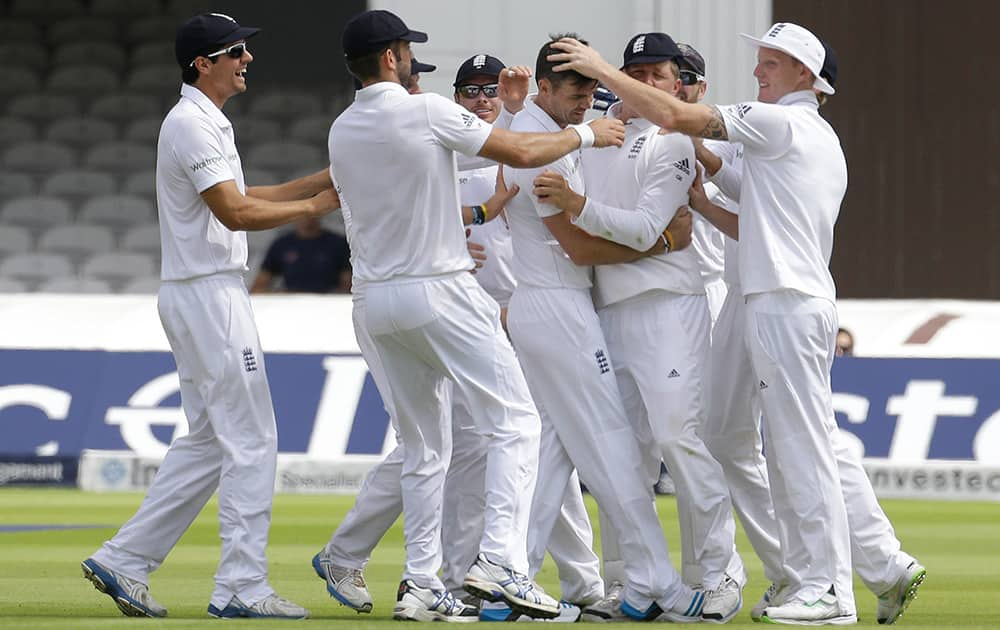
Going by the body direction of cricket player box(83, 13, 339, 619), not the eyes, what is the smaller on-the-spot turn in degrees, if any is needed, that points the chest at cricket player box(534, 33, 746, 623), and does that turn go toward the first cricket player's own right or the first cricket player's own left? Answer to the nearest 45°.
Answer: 0° — they already face them

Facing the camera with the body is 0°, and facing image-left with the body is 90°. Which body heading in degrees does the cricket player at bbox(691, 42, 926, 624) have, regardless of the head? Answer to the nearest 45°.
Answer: approximately 90°

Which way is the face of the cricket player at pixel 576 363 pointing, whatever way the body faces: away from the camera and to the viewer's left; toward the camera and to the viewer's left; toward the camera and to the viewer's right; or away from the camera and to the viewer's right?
toward the camera and to the viewer's right

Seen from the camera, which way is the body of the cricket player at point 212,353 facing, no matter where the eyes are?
to the viewer's right

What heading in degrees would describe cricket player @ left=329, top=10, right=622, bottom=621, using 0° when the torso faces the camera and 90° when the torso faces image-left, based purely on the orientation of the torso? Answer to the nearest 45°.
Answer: approximately 225°

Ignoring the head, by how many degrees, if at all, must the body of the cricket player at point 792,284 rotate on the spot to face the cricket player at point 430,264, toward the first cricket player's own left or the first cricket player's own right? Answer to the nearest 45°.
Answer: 0° — they already face them

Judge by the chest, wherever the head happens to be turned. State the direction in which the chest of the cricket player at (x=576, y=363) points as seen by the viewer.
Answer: to the viewer's right

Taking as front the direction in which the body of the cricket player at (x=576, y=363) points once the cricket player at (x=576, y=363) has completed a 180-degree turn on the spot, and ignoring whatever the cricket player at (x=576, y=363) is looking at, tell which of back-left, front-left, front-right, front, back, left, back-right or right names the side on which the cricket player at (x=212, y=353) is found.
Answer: front

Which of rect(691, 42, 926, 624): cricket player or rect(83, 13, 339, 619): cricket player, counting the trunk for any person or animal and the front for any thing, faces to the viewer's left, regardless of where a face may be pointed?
rect(691, 42, 926, 624): cricket player

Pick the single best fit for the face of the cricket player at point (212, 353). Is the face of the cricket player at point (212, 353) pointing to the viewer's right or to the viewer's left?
to the viewer's right

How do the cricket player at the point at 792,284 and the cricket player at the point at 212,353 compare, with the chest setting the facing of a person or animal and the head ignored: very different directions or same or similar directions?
very different directions

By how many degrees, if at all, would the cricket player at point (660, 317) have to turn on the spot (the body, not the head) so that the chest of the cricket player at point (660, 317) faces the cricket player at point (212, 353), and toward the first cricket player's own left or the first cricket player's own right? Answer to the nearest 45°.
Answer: approximately 45° to the first cricket player's own right

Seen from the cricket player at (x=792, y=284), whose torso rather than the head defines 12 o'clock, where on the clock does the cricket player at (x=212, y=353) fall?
the cricket player at (x=212, y=353) is roughly at 12 o'clock from the cricket player at (x=792, y=284).
